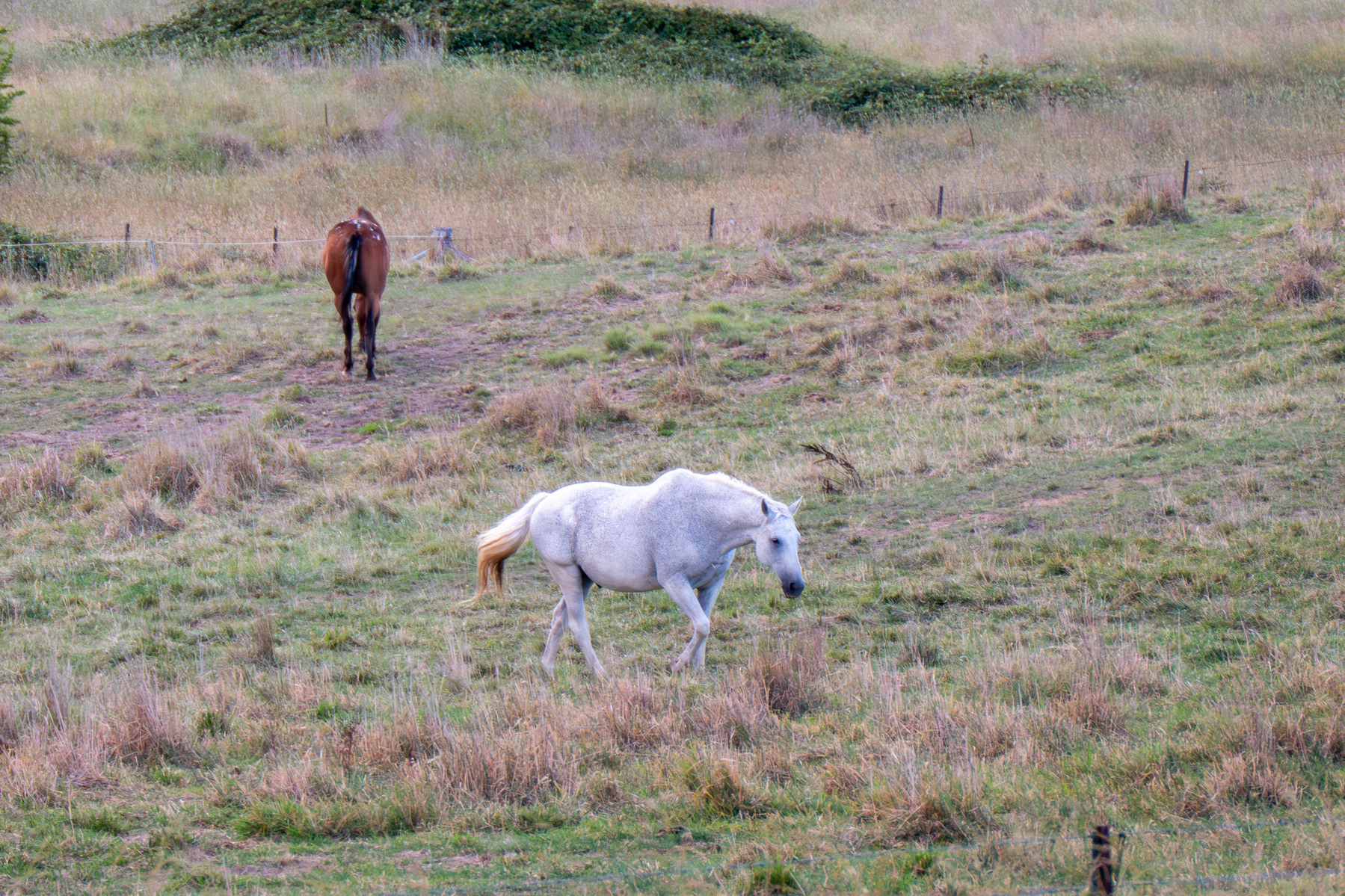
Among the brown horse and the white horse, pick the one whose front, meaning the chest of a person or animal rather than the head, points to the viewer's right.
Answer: the white horse

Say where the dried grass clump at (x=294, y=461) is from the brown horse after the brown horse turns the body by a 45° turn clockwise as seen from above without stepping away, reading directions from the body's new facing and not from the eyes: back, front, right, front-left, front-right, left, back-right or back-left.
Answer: back-right

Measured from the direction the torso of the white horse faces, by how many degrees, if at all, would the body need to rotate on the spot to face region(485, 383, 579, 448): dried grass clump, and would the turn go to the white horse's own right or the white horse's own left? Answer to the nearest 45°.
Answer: approximately 90° to the white horse's own left

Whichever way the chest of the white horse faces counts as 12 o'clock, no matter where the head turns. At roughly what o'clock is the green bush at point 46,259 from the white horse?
The green bush is roughly at 8 o'clock from the white horse.

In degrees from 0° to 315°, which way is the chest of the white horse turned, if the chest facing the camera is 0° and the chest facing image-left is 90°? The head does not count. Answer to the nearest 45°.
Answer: approximately 270°

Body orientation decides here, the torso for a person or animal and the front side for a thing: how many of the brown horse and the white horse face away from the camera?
1

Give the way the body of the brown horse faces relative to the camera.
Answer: away from the camera

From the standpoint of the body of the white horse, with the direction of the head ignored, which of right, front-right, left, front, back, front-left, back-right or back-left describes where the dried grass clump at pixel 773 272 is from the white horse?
left

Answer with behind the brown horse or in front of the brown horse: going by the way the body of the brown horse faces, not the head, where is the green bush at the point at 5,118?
in front

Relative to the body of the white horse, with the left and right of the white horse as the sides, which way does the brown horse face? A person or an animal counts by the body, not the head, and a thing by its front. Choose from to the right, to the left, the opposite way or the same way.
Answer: to the left

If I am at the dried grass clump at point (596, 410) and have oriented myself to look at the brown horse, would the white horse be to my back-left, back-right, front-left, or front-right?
back-left
